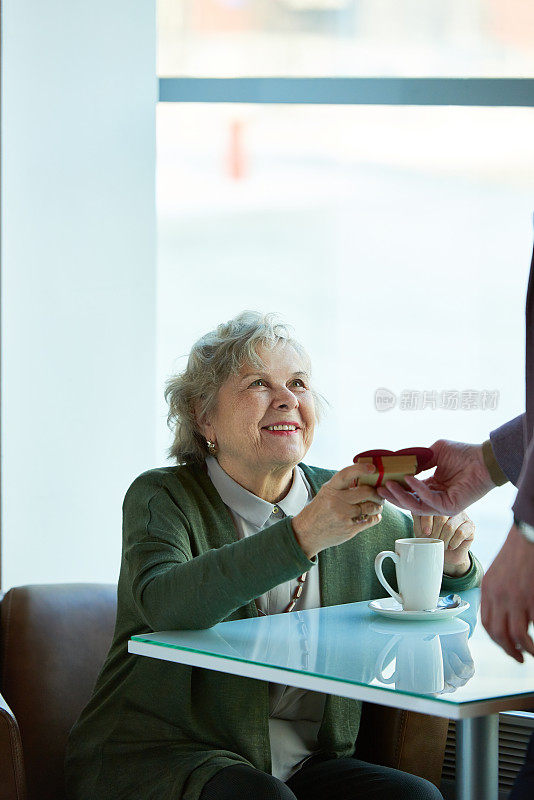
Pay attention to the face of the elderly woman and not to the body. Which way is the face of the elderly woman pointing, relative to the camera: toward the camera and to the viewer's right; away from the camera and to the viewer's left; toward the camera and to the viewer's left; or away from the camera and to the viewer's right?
toward the camera and to the viewer's right

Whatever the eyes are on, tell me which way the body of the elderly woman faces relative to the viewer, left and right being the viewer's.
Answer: facing the viewer and to the right of the viewer

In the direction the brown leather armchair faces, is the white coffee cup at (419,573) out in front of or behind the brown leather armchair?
in front

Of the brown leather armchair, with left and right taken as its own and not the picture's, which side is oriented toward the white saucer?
front
